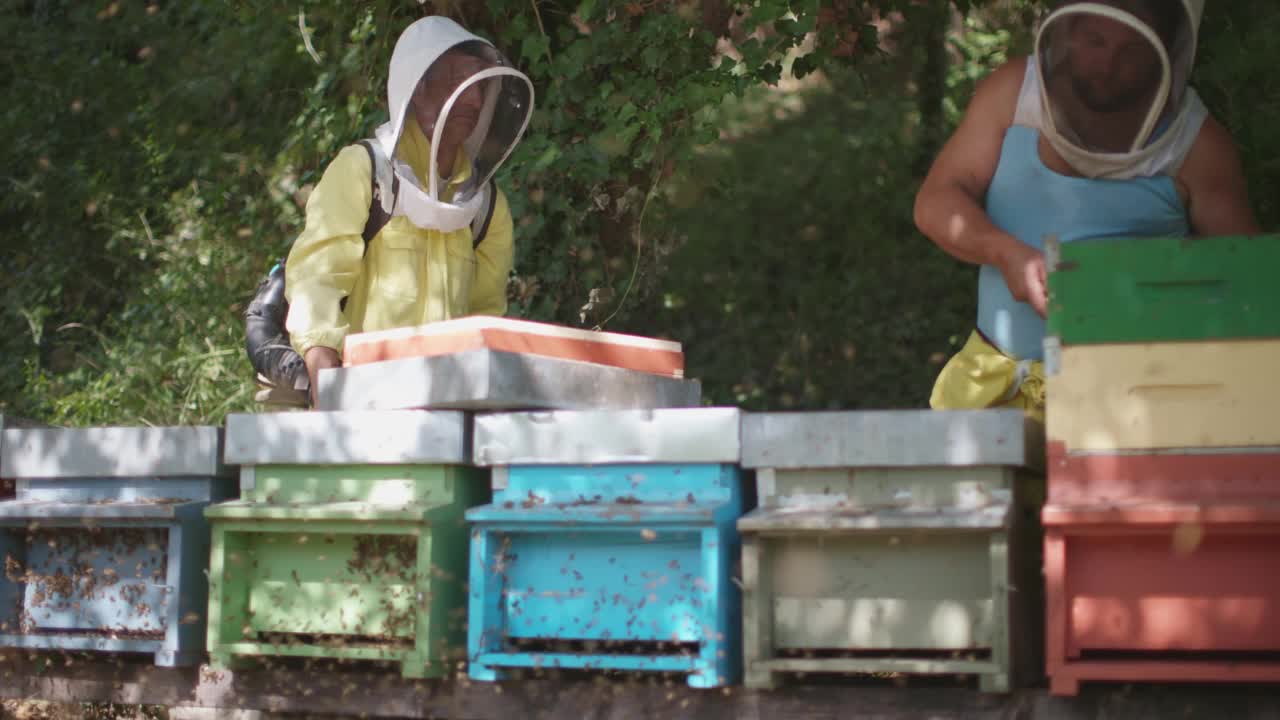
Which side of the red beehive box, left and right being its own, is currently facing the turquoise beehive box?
right

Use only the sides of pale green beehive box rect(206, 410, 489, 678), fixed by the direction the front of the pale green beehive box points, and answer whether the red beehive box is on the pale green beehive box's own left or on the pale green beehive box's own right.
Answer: on the pale green beehive box's own left

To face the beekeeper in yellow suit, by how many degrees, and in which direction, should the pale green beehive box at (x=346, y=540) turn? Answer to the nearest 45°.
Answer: approximately 180°

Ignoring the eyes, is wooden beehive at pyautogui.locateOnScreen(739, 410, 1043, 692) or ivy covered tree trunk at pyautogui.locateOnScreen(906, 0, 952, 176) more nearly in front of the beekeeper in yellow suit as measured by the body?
the wooden beehive

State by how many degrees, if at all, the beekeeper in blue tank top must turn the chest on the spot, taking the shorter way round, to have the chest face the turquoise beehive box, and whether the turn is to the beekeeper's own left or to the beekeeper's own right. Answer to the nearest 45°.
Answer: approximately 45° to the beekeeper's own right

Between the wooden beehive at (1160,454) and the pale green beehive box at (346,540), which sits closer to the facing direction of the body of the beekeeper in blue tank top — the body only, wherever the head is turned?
the wooden beehive

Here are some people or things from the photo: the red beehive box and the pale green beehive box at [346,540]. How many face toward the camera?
2

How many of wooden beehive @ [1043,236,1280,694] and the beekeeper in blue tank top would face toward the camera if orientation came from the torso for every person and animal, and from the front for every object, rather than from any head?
2

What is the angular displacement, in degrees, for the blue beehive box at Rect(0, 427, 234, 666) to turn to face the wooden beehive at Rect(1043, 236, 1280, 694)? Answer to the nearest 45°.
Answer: approximately 45° to its left
